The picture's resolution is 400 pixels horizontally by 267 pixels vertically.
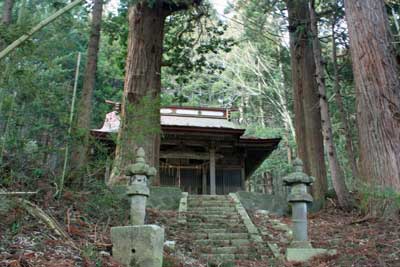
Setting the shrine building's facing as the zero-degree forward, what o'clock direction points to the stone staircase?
The stone staircase is roughly at 12 o'clock from the shrine building.

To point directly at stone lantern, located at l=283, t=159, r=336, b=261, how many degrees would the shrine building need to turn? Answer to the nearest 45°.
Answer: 0° — it already faces it

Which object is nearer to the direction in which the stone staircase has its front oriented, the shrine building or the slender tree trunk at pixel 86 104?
the slender tree trunk

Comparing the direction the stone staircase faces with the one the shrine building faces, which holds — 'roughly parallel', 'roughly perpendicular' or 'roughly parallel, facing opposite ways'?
roughly parallel

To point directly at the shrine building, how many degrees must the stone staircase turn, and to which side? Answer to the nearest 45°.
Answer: approximately 180°

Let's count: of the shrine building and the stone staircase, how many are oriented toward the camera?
2

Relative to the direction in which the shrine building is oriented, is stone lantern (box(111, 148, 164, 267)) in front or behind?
in front

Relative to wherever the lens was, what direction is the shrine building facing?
facing the viewer
